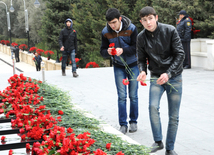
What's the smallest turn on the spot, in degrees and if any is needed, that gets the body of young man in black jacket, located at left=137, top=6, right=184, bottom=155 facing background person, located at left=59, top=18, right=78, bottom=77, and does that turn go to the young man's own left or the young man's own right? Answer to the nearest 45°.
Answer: approximately 90° to the young man's own right

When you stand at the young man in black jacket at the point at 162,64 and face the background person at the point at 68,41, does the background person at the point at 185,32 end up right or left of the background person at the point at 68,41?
right

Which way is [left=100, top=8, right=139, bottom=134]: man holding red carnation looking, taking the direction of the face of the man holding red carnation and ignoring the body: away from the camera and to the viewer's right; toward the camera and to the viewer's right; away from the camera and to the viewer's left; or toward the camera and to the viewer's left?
toward the camera and to the viewer's left

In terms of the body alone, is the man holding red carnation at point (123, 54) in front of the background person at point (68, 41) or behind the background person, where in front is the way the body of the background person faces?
in front

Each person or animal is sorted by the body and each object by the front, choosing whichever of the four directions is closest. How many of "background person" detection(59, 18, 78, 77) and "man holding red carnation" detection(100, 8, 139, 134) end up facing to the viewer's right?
0

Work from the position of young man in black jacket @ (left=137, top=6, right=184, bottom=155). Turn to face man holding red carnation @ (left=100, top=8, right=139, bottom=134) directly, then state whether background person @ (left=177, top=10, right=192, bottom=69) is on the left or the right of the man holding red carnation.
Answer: right

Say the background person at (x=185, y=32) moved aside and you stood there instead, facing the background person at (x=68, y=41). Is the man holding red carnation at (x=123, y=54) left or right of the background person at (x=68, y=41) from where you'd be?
left

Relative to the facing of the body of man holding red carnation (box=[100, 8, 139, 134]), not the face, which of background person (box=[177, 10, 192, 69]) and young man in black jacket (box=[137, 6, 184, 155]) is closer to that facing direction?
the young man in black jacket

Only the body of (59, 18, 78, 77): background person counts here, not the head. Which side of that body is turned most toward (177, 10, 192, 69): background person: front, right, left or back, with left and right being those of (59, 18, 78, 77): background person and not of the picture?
left

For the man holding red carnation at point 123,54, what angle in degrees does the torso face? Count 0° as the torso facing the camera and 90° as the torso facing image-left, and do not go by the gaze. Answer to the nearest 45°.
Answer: approximately 45°

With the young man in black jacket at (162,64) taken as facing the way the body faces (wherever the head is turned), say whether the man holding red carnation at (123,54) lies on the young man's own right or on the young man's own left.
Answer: on the young man's own right

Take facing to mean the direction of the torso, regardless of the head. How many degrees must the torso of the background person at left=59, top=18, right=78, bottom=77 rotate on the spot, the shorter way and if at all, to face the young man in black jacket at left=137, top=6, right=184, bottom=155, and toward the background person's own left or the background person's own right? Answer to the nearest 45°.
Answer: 0° — they already face them
